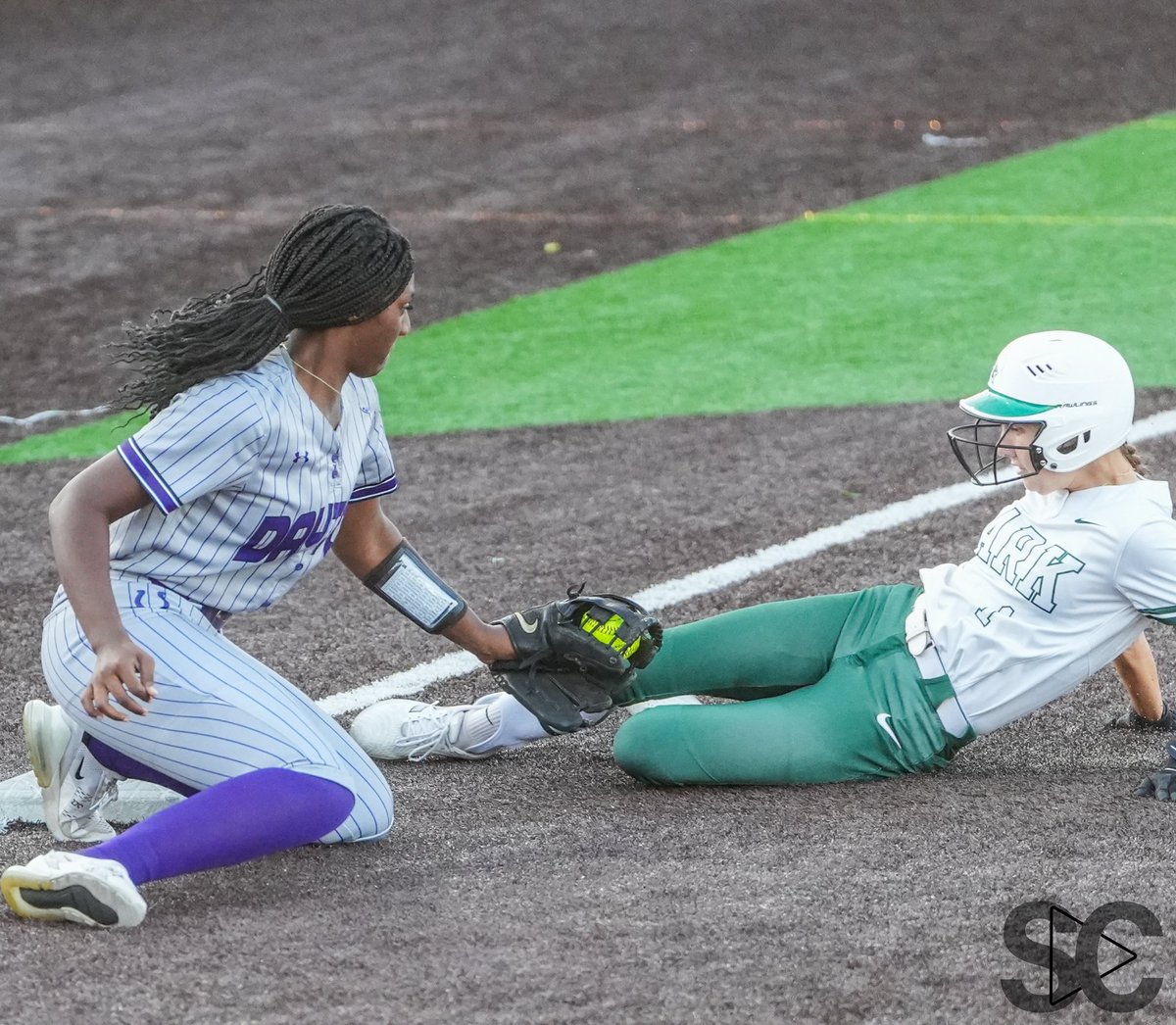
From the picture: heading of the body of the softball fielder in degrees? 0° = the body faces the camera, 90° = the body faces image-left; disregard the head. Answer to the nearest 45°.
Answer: approximately 315°
